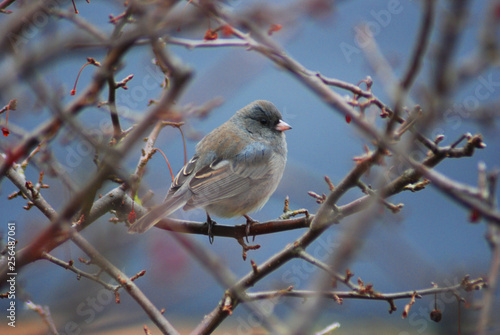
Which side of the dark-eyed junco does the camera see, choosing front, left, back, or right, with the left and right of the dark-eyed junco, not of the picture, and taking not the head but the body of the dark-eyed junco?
right
